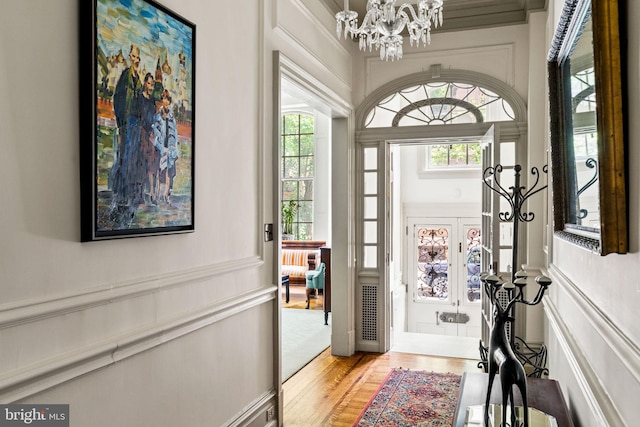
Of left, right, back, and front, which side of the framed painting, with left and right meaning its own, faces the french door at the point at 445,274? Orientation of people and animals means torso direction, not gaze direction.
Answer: left

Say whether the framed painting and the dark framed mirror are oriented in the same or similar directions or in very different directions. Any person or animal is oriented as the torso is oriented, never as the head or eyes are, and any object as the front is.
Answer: very different directions

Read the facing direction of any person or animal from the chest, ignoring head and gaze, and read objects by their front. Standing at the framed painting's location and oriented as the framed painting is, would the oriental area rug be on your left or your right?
on your left

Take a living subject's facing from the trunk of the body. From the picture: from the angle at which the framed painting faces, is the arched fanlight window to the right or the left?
on its left

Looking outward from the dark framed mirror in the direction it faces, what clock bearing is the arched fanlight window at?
The arched fanlight window is roughly at 2 o'clock from the dark framed mirror.

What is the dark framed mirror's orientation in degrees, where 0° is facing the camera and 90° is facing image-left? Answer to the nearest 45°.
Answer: approximately 90°

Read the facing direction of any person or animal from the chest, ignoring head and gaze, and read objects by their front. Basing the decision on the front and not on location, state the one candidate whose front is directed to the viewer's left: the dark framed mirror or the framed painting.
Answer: the dark framed mirror

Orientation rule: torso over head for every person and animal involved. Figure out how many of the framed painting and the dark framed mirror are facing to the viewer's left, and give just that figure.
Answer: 1

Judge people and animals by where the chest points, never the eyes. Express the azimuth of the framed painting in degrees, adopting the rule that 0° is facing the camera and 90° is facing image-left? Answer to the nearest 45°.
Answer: approximately 315°
